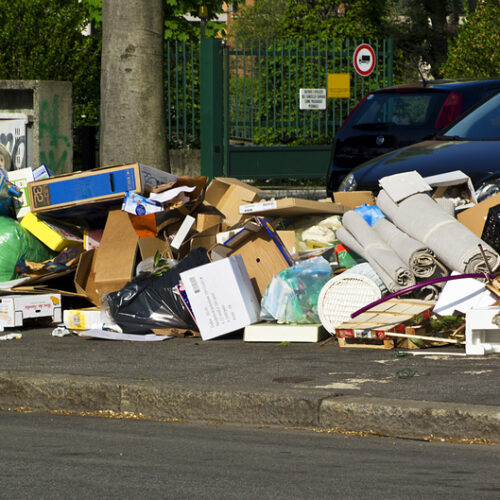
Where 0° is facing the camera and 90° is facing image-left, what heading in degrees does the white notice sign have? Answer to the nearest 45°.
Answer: approximately 0°

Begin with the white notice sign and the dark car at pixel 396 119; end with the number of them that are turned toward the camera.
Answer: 1

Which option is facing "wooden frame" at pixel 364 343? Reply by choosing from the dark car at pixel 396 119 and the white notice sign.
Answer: the white notice sign

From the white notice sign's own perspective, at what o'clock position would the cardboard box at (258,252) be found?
The cardboard box is roughly at 12 o'clock from the white notice sign.
